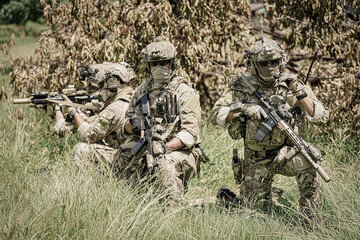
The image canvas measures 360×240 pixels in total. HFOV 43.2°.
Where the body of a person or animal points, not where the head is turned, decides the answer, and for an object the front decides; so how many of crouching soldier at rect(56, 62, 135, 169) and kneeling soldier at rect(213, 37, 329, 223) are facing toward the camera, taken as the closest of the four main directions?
1

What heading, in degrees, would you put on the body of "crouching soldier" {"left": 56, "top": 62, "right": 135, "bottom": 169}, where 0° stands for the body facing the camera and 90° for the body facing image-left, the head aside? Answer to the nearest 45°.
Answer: approximately 90°

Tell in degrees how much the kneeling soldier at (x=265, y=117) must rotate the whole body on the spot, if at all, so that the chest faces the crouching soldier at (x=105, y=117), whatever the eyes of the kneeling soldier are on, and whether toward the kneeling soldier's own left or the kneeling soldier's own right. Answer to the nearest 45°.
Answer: approximately 90° to the kneeling soldier's own right

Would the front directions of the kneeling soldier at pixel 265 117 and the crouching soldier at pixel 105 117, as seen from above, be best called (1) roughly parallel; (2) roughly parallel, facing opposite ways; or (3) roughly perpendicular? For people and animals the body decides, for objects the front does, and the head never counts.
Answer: roughly perpendicular

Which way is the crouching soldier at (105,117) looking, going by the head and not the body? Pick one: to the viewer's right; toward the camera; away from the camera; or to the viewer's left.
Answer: to the viewer's left

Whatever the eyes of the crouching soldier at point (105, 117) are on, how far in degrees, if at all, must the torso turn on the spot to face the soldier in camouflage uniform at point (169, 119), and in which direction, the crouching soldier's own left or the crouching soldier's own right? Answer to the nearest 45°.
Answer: approximately 135° to the crouching soldier's own left

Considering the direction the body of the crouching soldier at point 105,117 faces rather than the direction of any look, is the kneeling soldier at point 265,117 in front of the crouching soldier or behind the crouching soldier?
behind

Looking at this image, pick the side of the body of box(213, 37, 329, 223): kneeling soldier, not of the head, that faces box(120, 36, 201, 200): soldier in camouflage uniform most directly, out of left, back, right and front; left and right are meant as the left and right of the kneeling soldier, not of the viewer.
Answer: right

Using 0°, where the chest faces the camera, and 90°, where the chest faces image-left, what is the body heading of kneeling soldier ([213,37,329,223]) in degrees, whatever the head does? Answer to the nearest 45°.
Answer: approximately 0°
